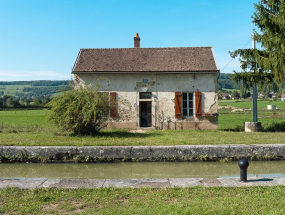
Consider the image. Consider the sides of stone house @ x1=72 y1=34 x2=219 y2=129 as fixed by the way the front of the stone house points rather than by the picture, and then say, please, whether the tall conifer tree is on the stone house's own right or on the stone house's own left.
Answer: on the stone house's own left

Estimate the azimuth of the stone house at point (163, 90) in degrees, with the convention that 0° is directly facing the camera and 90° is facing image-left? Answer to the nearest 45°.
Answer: approximately 0°

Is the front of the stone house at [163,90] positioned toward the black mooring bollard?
yes

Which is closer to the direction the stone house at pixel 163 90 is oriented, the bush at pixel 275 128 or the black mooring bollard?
the black mooring bollard

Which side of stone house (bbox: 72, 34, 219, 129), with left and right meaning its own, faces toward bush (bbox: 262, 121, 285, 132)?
left

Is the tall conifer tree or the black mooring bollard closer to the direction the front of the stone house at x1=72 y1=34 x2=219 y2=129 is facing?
the black mooring bollard

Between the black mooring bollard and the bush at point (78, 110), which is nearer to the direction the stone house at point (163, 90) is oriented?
the black mooring bollard
